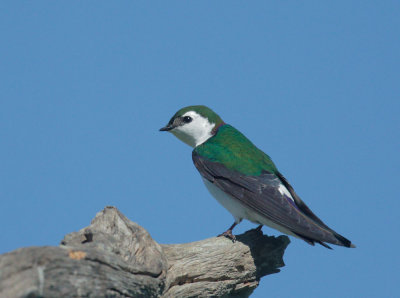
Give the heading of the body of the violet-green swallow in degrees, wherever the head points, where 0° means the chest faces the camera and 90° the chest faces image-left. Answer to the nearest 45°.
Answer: approximately 90°
